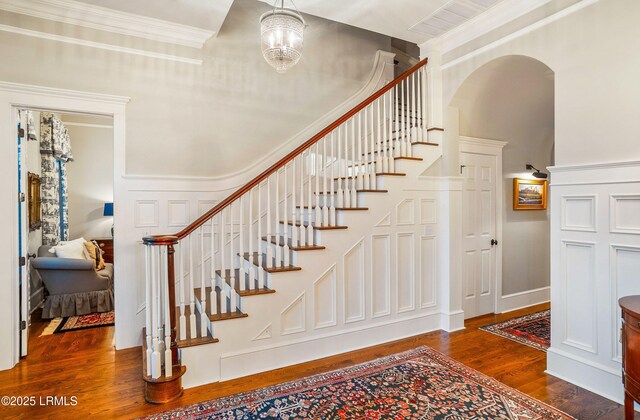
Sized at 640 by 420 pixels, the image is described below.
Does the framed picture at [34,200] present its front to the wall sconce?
yes

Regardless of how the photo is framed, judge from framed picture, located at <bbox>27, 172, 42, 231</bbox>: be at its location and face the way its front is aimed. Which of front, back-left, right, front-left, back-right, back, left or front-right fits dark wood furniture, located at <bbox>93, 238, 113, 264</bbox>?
left

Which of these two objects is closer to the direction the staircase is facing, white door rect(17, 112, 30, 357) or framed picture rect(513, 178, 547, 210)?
the white door

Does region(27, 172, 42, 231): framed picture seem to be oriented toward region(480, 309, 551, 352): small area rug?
yes

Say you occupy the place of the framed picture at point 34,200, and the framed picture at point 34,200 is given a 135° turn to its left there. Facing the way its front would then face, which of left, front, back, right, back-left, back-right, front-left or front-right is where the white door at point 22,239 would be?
back

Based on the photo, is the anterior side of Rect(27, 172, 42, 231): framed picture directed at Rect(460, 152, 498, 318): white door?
yes

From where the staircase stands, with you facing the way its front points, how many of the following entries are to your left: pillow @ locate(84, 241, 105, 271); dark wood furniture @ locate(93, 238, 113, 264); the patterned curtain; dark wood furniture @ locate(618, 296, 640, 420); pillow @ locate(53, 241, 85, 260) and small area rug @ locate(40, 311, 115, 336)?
1

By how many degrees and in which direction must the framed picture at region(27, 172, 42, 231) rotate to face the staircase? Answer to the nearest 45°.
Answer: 0° — it already faces it

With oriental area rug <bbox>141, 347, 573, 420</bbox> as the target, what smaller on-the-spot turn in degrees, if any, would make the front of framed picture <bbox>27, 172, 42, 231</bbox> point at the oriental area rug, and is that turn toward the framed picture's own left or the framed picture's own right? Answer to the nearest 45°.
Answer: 0° — it already faces it

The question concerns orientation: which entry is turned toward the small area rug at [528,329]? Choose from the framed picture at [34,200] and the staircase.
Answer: the framed picture

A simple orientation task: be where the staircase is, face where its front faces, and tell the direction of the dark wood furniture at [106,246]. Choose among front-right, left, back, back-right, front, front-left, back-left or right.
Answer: right

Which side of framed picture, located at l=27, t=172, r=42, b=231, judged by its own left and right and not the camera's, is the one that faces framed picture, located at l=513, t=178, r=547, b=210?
front

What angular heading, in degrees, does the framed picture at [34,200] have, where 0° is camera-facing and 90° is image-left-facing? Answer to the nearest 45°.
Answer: approximately 315°

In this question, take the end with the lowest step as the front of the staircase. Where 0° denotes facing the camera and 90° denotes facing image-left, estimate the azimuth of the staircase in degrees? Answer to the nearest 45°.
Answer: approximately 45°

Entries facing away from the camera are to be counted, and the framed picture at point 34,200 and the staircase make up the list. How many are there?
0

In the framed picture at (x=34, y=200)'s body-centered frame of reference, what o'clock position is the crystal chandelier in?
The crystal chandelier is roughly at 1 o'clock from the framed picture.

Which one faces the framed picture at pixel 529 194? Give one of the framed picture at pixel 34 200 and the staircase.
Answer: the framed picture at pixel 34 200
